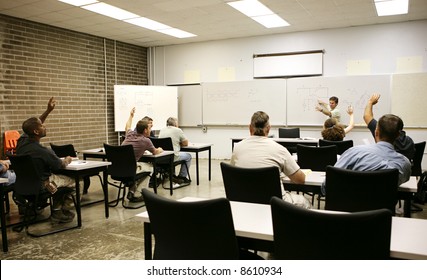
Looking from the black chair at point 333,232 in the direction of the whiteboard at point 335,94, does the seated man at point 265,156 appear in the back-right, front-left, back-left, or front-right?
front-left

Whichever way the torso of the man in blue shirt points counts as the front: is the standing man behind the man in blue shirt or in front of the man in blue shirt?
in front

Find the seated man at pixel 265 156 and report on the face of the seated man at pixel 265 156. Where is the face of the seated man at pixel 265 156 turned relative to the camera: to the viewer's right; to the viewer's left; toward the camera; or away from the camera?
away from the camera

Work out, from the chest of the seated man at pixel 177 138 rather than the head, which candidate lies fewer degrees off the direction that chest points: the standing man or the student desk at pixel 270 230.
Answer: the standing man

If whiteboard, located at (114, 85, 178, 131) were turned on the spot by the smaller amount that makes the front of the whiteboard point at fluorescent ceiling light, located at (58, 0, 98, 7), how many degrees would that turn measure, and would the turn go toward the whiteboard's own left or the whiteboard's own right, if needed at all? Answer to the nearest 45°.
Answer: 0° — it already faces it

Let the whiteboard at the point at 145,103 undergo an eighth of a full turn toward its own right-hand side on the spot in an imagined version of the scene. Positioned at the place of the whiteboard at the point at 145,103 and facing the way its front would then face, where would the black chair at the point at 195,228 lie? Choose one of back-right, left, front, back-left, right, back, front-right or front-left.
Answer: front-left

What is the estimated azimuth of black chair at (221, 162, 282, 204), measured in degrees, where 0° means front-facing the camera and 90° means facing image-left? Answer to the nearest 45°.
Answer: approximately 180°

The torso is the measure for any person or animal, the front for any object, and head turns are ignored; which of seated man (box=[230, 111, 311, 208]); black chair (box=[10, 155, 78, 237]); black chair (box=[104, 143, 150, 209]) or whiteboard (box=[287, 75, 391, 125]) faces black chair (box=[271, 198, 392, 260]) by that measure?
the whiteboard

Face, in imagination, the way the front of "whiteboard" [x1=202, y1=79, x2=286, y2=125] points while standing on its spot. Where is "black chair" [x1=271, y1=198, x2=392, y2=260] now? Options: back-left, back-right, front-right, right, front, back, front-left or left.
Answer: front

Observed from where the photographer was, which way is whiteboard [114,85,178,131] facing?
facing the viewer

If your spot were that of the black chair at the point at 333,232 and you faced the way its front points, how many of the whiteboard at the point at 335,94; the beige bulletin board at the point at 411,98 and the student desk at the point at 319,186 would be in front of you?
3

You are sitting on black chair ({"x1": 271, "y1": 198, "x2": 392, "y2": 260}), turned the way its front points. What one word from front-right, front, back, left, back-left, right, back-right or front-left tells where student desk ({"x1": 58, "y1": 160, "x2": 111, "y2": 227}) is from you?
front-left

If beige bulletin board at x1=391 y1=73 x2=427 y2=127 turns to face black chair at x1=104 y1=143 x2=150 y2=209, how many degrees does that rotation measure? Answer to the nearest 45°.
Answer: approximately 45° to its right

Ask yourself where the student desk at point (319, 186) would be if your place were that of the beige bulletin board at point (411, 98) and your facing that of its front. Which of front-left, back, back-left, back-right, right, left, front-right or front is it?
front

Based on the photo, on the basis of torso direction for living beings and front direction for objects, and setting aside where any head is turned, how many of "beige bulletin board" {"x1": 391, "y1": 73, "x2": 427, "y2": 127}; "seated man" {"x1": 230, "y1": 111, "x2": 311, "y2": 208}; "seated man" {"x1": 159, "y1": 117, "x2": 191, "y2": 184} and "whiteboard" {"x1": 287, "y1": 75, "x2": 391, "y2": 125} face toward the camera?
2

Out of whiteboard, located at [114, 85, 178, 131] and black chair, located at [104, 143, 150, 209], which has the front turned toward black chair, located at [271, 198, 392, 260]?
the whiteboard

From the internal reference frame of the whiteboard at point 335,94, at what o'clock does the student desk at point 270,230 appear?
The student desk is roughly at 12 o'clock from the whiteboard.
